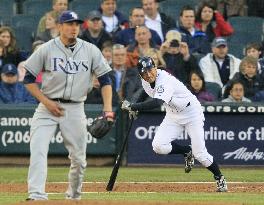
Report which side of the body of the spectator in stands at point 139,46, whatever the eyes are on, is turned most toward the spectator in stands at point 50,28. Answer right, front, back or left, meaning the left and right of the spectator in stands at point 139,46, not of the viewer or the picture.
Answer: right

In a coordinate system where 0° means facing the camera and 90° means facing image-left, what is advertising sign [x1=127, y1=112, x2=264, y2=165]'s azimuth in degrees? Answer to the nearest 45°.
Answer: approximately 0°

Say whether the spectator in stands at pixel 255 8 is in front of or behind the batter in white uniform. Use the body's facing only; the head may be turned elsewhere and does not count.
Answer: behind

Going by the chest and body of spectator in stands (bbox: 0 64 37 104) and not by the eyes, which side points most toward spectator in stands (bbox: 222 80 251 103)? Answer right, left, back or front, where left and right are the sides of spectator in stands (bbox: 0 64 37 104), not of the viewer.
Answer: left

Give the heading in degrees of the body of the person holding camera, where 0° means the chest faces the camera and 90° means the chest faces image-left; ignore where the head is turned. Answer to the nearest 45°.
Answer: approximately 0°
